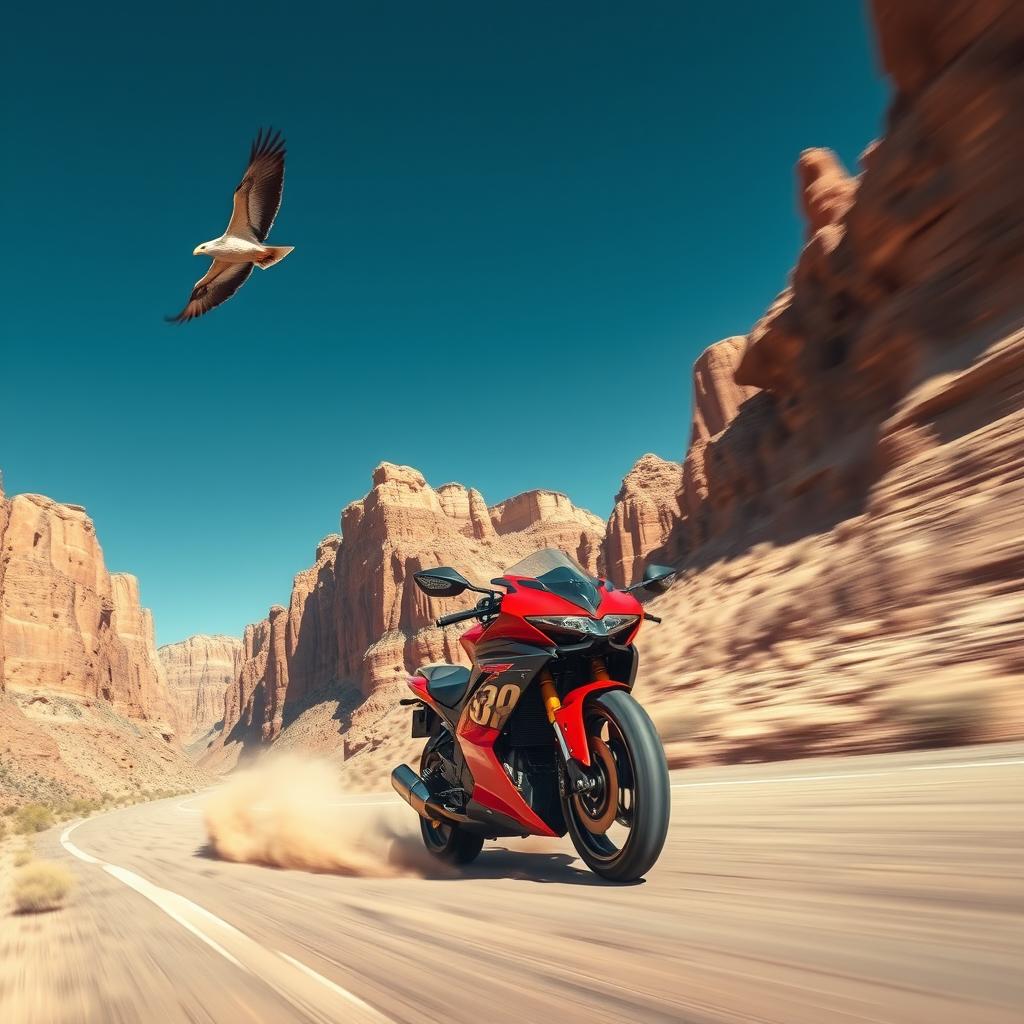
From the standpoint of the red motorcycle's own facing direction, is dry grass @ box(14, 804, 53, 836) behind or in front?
behind

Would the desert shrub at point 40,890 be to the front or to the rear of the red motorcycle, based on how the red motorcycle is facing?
to the rear

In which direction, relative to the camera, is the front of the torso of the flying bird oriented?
to the viewer's left

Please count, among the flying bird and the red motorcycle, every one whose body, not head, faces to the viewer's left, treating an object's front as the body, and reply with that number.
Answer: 1

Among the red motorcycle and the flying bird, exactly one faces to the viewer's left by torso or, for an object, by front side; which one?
the flying bird

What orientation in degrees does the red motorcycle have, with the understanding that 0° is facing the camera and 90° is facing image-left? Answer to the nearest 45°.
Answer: approximately 315°
